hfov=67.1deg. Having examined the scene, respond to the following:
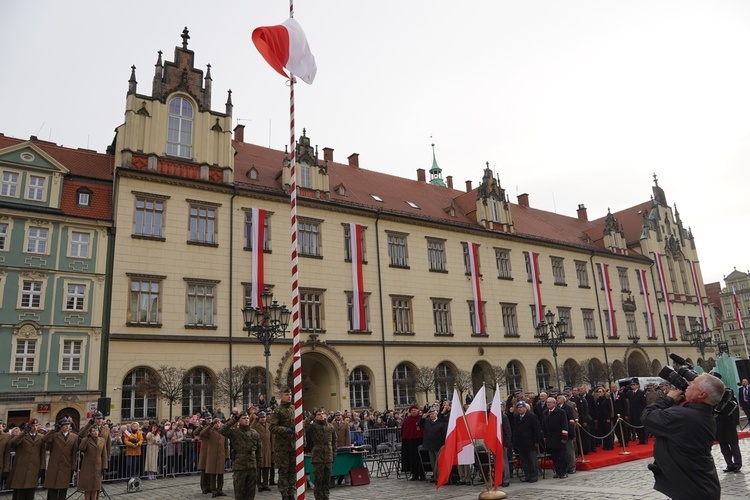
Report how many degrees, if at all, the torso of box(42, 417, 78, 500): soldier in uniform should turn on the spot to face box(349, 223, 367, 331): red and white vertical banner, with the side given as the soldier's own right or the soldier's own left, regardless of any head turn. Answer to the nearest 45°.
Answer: approximately 90° to the soldier's own left

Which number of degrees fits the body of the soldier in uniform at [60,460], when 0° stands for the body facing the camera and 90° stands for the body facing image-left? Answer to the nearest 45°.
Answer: approximately 315°

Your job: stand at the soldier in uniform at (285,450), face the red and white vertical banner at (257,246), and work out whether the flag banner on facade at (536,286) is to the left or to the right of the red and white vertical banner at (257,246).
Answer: right

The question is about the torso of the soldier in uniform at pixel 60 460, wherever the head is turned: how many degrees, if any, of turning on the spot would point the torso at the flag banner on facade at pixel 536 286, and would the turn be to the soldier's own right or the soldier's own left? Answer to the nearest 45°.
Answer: approximately 90° to the soldier's own left

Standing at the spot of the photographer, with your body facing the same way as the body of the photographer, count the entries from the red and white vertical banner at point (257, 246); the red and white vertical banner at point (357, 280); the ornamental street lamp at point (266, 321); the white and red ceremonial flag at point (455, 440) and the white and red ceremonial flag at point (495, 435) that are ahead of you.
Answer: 5

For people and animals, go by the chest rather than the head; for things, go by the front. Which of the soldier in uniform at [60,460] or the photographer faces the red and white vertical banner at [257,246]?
the photographer

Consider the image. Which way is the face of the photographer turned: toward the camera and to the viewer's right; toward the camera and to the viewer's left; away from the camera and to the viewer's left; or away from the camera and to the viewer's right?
away from the camera and to the viewer's left

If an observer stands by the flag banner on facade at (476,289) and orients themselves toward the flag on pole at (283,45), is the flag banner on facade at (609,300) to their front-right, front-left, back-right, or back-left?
back-left

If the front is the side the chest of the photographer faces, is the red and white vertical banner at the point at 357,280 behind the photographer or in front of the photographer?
in front

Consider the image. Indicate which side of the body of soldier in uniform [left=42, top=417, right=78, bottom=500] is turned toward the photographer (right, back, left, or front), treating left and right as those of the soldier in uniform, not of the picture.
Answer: front

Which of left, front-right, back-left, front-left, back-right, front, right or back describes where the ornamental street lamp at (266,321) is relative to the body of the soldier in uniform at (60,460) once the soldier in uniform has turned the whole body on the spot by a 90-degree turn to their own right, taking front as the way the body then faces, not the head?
back

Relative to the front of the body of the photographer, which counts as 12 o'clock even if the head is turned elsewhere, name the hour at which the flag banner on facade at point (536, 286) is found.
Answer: The flag banner on facade is roughly at 1 o'clock from the photographer.

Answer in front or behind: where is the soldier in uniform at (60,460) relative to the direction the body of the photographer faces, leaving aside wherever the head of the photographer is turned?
in front

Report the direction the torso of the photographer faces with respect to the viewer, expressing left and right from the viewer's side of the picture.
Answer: facing away from the viewer and to the left of the viewer

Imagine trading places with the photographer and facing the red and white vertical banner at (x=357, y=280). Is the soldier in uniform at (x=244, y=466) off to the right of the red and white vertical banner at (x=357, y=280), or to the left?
left

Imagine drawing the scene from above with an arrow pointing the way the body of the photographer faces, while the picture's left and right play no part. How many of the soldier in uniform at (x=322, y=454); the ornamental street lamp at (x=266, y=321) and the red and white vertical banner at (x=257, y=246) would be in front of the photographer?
3
